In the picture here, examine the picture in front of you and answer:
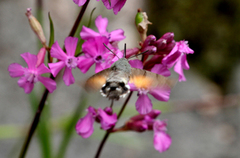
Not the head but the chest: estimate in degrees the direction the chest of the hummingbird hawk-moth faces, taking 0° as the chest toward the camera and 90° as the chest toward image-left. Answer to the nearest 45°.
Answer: approximately 180°
